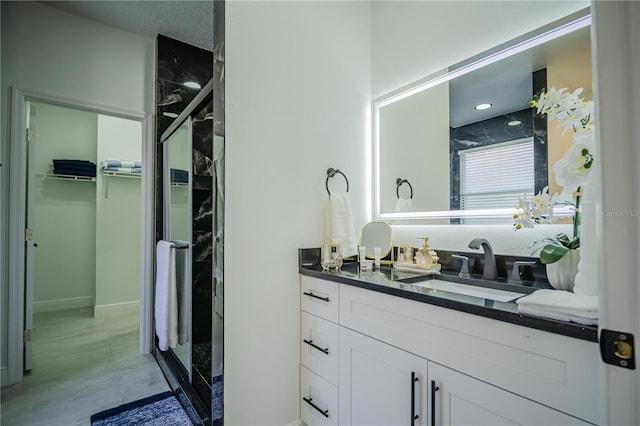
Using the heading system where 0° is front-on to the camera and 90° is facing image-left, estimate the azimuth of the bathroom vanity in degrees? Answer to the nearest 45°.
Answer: approximately 45°

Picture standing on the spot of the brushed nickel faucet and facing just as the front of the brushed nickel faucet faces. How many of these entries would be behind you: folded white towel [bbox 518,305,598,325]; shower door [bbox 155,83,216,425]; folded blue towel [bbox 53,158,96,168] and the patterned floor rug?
0

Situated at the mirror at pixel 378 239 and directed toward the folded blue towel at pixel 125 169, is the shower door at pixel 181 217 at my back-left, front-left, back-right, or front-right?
front-left

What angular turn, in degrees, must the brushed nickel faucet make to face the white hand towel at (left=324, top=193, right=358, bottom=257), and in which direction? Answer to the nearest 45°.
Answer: approximately 45° to its right

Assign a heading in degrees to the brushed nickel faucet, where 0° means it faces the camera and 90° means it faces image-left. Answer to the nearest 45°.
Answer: approximately 45°

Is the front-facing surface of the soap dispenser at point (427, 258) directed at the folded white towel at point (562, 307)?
no

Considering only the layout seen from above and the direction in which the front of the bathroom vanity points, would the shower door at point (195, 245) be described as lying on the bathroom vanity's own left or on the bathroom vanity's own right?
on the bathroom vanity's own right

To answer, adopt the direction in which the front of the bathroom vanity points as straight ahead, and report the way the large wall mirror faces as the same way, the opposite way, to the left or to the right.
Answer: the same way
